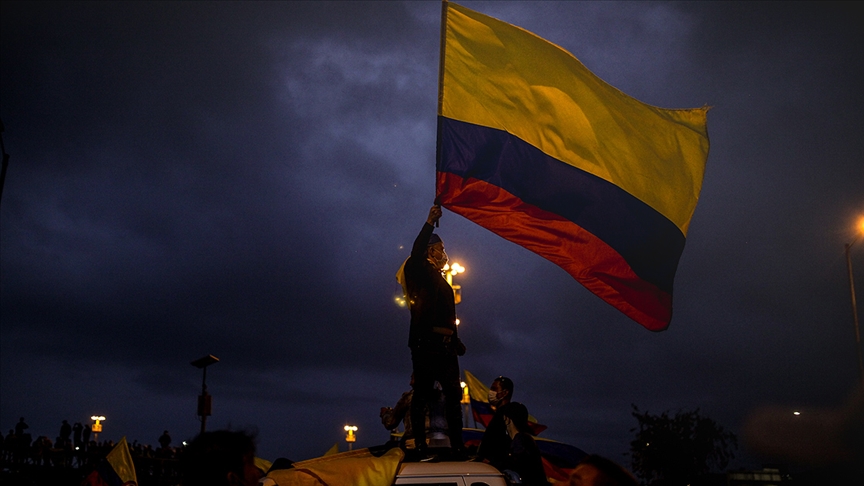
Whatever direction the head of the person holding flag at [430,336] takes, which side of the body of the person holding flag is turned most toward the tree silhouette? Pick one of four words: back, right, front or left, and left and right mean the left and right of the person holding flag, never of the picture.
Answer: left

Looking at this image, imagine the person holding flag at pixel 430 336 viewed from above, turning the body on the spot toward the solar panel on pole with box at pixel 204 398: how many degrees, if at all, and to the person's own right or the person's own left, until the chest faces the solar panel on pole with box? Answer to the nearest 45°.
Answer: approximately 180°

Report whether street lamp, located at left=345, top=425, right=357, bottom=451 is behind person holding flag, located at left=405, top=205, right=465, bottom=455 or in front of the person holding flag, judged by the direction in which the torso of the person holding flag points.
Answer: behind

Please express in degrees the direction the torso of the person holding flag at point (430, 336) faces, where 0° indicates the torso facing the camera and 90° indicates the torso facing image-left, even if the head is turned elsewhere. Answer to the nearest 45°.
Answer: approximately 315°
